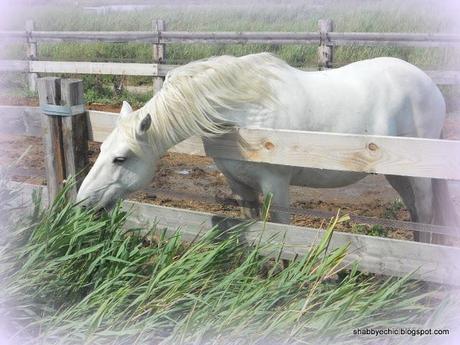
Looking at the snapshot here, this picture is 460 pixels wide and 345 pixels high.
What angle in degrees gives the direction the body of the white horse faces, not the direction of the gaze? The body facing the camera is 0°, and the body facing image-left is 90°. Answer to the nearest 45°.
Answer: approximately 90°
